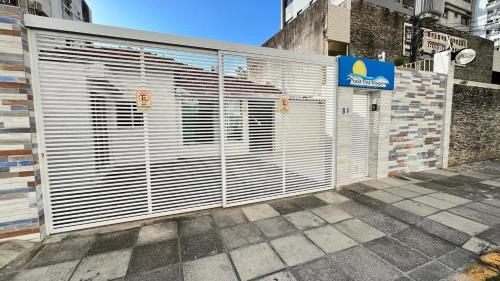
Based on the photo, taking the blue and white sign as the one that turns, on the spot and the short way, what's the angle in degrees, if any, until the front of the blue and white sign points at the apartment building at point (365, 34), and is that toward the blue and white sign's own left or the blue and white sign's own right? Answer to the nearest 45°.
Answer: approximately 135° to the blue and white sign's own left

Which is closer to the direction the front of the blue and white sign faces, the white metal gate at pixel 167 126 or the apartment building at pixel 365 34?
the white metal gate

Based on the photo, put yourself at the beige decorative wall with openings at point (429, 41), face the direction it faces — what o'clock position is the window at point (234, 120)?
The window is roughly at 2 o'clock from the beige decorative wall with openings.

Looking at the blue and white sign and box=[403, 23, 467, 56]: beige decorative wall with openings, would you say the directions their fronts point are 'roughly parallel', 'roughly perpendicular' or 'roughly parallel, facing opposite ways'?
roughly parallel

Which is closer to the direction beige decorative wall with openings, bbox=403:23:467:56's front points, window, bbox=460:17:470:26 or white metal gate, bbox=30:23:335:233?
the white metal gate

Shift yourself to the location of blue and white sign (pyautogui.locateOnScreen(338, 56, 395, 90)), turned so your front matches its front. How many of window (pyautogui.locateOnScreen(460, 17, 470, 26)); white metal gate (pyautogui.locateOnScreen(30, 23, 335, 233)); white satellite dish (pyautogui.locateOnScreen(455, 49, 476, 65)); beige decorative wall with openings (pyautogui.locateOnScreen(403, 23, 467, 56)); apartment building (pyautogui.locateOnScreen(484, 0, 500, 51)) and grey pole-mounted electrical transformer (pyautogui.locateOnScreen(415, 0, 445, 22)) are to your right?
1

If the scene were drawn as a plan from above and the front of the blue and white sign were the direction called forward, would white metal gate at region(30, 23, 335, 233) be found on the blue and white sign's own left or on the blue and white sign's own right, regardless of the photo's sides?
on the blue and white sign's own right

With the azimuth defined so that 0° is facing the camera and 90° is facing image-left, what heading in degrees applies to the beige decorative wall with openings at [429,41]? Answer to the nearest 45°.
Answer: approximately 315°

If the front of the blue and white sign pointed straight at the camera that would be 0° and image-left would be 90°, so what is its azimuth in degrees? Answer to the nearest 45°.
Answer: approximately 315°

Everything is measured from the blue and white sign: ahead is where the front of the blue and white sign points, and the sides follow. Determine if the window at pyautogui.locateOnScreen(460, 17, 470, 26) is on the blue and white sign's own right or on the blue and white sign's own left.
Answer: on the blue and white sign's own left

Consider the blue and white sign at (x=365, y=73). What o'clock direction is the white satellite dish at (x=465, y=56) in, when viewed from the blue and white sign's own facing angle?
The white satellite dish is roughly at 9 o'clock from the blue and white sign.

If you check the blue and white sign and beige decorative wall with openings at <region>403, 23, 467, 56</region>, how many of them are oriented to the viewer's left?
0

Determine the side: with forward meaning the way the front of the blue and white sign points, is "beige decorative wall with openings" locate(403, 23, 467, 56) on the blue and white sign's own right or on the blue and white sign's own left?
on the blue and white sign's own left
